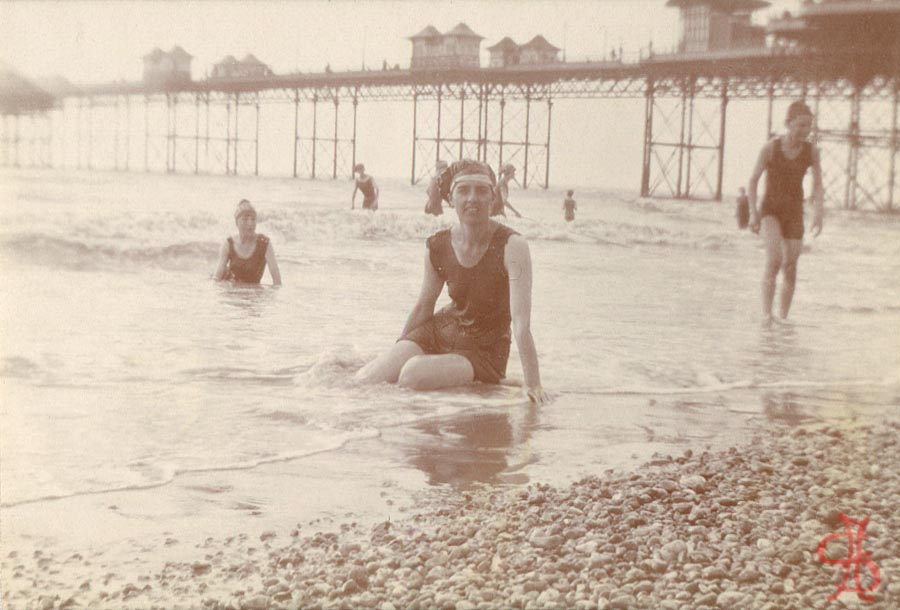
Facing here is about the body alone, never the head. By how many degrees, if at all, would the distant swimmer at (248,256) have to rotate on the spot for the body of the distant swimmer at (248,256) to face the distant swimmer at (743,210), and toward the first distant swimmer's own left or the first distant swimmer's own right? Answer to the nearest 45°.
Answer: approximately 90° to the first distant swimmer's own left

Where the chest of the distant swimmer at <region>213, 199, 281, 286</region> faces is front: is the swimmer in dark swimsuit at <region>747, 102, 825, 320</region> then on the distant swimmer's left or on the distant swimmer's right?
on the distant swimmer's left

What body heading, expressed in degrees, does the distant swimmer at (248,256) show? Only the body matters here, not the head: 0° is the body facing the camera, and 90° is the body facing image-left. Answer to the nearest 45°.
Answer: approximately 0°

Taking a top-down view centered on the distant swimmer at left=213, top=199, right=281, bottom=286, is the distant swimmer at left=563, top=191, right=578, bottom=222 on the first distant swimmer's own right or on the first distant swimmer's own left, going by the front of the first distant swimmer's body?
on the first distant swimmer's own left
